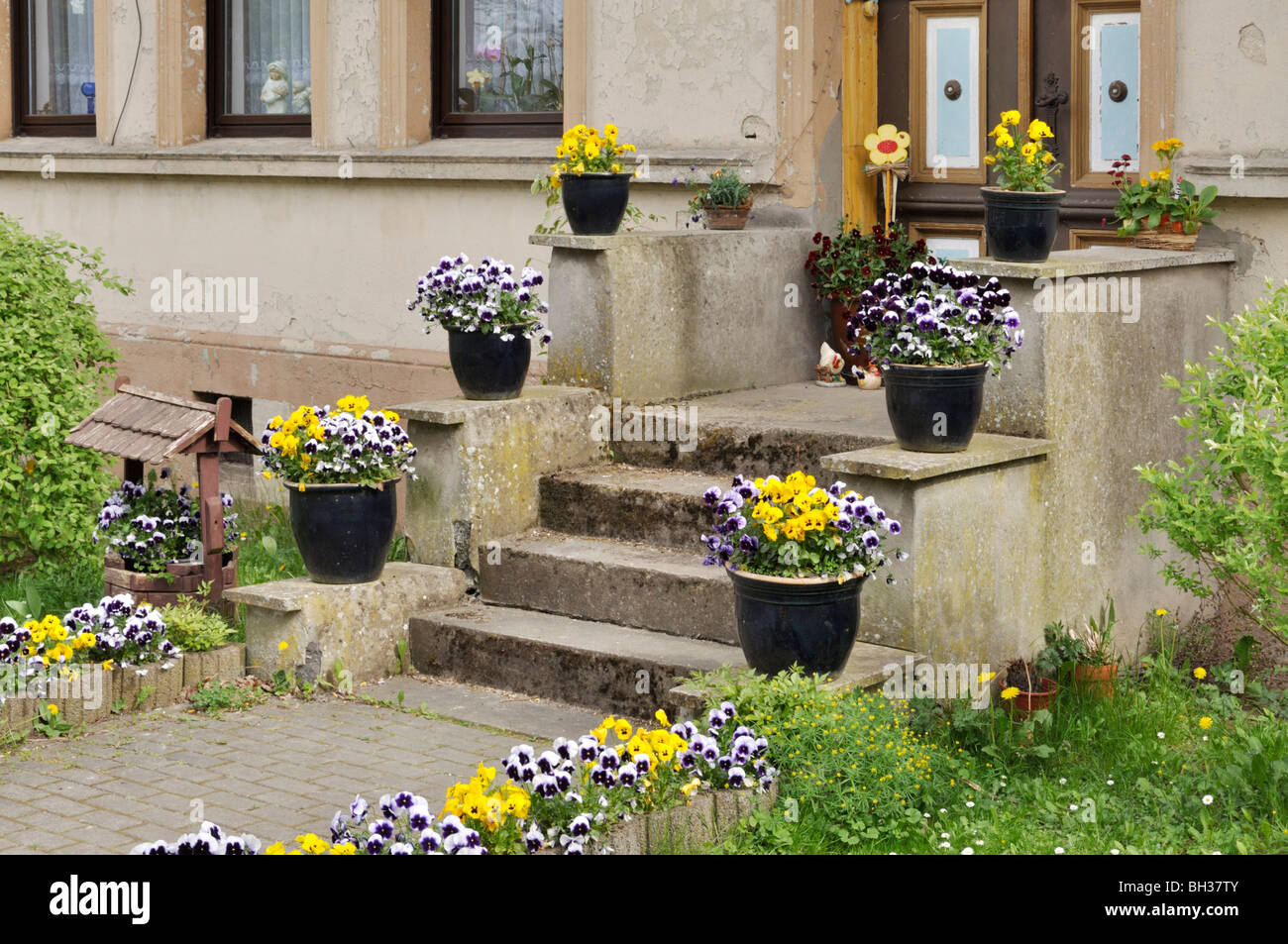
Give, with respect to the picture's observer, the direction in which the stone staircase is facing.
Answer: facing the viewer and to the left of the viewer

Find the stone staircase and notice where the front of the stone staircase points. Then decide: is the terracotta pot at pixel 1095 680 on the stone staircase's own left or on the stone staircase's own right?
on the stone staircase's own left

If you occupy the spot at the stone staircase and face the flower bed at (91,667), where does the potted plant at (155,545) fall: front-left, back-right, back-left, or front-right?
front-right

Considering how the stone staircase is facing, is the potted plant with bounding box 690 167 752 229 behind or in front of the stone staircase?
behind

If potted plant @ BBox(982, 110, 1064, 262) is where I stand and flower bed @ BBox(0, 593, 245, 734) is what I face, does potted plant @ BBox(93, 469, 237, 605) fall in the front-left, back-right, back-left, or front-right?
front-right

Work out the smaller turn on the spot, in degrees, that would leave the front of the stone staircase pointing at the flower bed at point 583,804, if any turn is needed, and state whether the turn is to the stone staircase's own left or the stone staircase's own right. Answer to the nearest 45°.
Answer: approximately 45° to the stone staircase's own left

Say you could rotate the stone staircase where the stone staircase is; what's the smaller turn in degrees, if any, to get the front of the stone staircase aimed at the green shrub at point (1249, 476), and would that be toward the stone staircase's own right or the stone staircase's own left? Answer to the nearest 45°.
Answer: approximately 90° to the stone staircase's own left
